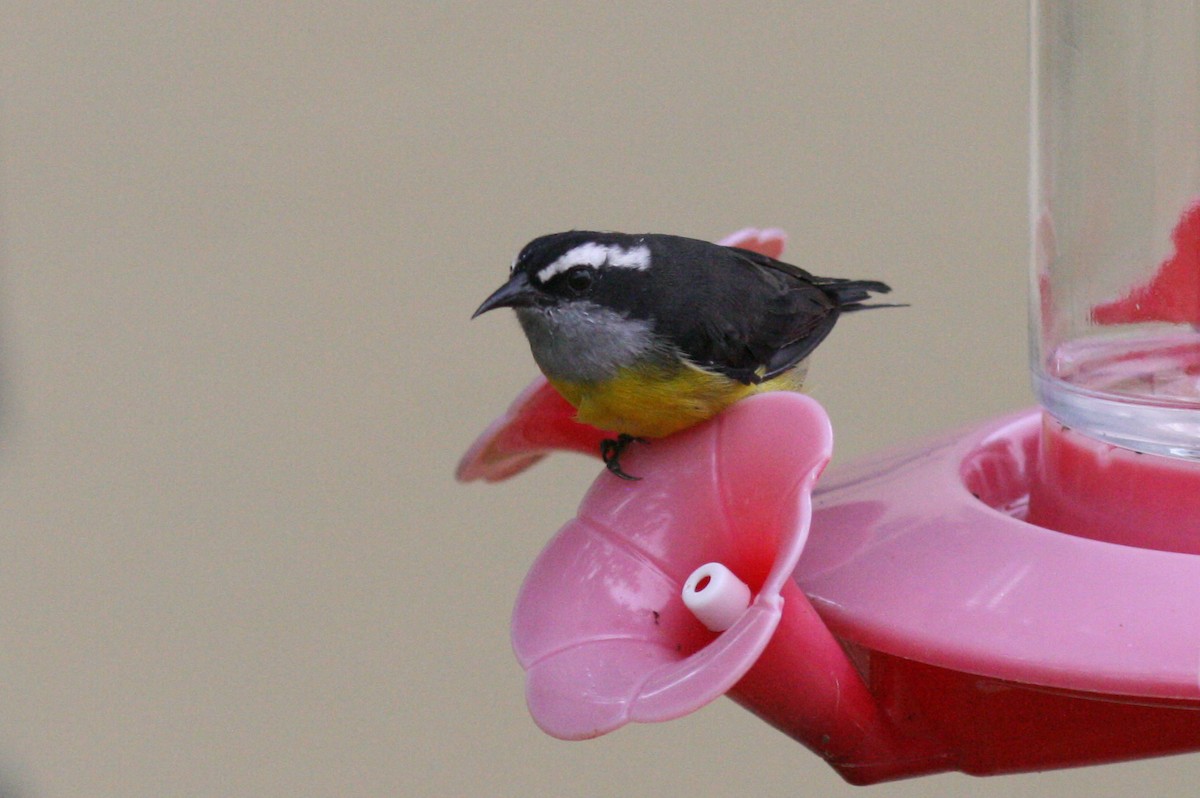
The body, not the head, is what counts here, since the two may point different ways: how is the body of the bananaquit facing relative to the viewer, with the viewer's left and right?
facing to the left of the viewer
